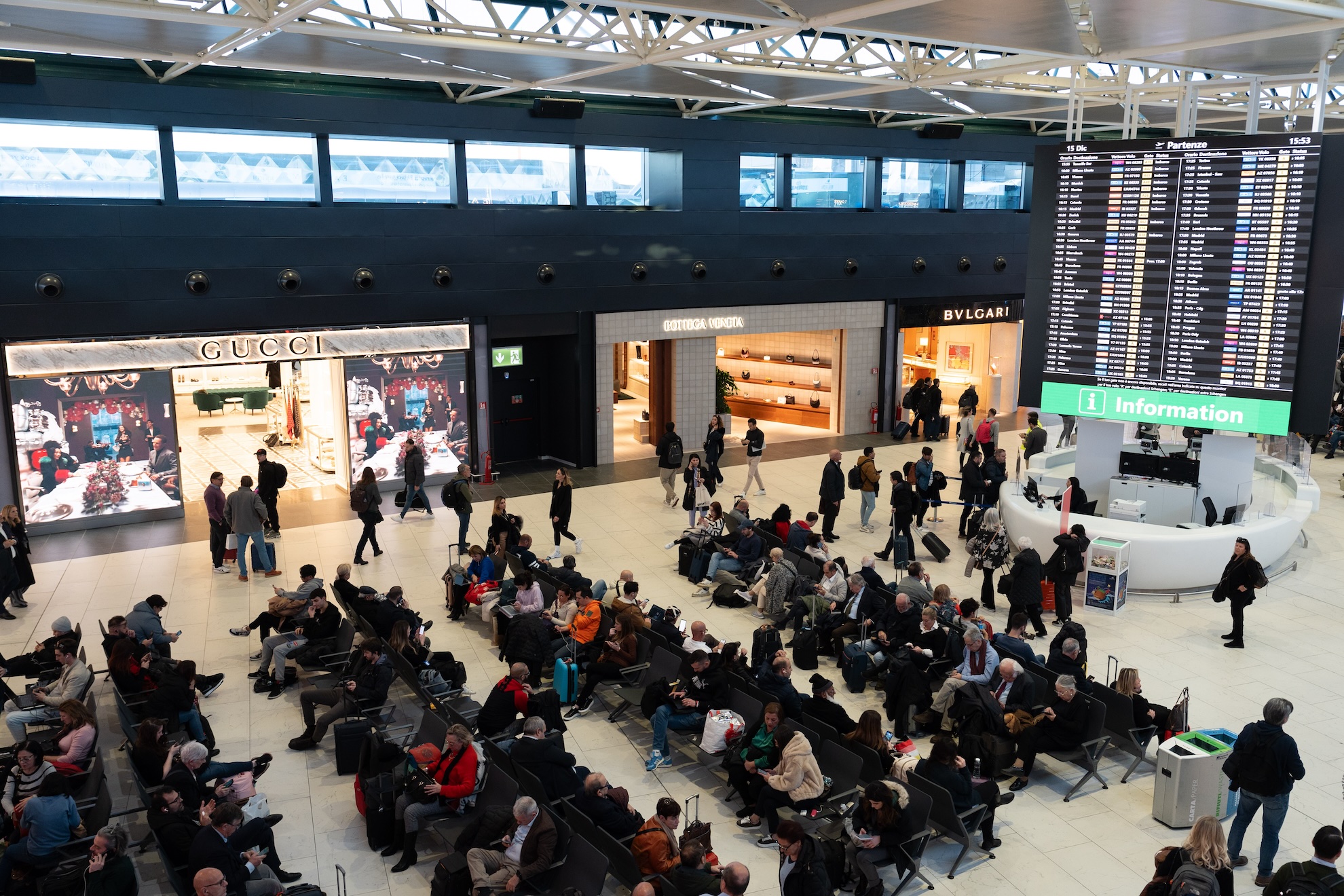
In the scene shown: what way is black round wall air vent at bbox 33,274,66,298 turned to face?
toward the camera

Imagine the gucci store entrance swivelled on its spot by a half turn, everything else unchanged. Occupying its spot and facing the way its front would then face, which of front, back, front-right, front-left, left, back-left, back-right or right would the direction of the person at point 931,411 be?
right

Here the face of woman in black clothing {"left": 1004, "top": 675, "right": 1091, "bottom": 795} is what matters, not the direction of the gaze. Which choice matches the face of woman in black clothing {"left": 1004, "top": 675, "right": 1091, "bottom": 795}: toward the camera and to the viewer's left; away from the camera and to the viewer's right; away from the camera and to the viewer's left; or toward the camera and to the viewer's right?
toward the camera and to the viewer's left

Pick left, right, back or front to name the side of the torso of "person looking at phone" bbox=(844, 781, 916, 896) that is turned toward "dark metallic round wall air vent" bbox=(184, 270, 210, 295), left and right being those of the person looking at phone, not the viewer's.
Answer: right

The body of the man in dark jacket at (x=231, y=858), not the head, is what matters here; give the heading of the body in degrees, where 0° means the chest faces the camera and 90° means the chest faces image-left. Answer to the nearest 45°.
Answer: approximately 270°

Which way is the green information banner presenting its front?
toward the camera

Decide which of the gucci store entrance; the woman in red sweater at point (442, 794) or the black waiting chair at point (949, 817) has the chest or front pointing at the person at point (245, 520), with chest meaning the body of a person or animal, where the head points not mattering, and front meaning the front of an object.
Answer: the gucci store entrance

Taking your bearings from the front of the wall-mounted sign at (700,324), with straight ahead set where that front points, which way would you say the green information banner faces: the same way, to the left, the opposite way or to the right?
the same way

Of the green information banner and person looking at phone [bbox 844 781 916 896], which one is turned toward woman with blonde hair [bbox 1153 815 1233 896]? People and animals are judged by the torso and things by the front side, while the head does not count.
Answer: the green information banner

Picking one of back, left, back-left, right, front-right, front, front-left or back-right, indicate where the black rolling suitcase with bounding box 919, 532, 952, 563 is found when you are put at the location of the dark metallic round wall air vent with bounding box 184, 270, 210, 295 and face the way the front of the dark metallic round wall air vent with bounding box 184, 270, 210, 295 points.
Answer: front-left

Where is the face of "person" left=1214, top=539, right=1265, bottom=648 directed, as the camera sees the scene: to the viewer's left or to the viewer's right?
to the viewer's left
